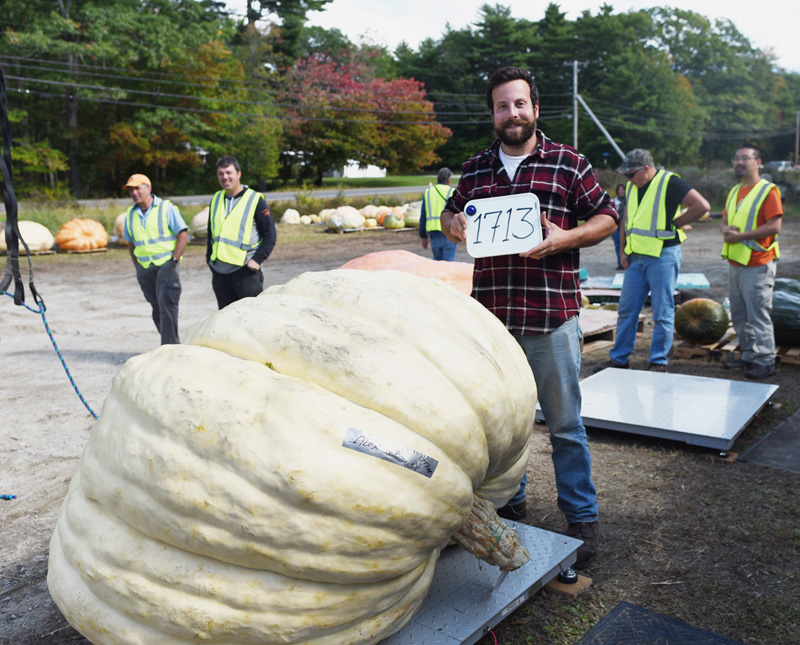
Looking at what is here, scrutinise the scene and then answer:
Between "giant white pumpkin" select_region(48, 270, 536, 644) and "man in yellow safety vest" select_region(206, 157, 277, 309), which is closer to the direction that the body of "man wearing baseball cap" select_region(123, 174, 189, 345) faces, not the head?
the giant white pumpkin

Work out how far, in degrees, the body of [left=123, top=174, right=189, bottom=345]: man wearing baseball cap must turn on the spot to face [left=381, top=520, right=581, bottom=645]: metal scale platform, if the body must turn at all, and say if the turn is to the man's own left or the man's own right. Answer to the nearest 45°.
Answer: approximately 45° to the man's own left

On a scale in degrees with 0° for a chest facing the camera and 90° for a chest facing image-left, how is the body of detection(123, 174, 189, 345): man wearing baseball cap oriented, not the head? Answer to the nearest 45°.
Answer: approximately 45°

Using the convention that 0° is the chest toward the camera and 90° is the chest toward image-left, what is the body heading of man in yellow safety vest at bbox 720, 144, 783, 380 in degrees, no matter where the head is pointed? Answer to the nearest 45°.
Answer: approximately 45°

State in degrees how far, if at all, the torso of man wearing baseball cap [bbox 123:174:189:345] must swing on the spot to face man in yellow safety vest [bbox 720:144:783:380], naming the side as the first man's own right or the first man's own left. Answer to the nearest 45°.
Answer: approximately 90° to the first man's own left

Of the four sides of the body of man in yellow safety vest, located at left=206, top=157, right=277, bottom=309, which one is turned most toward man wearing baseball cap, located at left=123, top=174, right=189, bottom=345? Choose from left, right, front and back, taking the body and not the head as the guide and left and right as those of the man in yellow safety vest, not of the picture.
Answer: right

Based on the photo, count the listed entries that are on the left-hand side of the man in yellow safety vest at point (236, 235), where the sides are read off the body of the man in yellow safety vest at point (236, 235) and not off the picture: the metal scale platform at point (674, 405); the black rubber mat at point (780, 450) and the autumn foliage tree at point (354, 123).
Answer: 2

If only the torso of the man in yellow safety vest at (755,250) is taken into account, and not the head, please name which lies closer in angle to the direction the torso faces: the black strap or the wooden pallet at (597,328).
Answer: the black strap

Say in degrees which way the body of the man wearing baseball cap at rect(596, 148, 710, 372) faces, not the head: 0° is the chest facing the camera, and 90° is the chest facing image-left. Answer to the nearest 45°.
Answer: approximately 45°

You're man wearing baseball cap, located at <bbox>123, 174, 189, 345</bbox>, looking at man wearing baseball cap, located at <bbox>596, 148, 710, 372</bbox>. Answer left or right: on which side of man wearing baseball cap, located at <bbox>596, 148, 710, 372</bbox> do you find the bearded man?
right

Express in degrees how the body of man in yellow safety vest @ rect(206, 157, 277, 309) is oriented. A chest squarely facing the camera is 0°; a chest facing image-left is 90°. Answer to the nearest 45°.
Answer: approximately 45°
